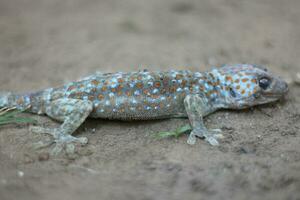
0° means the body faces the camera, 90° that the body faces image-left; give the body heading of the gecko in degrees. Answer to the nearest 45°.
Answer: approximately 270°

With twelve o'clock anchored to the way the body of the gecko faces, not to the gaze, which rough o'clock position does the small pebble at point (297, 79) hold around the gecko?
The small pebble is roughly at 11 o'clock from the gecko.

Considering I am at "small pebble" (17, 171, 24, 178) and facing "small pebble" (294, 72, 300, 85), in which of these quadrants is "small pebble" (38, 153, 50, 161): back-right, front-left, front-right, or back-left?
front-left

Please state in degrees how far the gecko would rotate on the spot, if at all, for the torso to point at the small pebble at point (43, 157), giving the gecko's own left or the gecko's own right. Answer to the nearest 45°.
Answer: approximately 135° to the gecko's own right

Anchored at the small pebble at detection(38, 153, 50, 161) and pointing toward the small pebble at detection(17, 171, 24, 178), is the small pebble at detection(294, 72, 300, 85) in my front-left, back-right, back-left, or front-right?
back-left

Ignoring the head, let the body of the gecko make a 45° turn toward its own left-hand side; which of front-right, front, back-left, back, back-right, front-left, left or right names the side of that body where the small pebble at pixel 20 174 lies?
back
